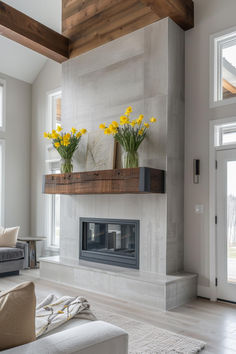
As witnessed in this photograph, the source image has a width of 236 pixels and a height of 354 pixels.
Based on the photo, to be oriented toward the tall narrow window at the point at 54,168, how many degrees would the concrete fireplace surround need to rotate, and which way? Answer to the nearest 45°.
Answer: approximately 90° to its right

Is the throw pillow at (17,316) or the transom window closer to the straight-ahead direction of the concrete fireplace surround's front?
the throw pillow

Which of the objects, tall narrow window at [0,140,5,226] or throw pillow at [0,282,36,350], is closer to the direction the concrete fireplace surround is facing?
the throw pillow

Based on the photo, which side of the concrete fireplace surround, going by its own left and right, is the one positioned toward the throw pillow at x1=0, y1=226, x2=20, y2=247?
right

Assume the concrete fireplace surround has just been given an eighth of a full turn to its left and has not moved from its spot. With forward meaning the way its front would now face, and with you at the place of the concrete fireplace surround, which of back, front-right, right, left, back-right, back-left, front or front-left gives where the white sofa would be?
front

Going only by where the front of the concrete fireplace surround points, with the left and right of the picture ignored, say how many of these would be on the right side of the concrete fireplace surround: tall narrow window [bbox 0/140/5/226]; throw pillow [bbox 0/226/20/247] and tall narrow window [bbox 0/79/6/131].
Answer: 3

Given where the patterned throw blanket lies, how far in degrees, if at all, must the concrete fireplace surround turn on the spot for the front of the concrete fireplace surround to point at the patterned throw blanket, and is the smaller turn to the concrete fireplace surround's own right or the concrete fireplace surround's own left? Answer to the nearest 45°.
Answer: approximately 45° to the concrete fireplace surround's own left

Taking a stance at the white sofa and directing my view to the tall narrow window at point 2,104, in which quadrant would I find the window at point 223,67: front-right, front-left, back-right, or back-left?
front-right

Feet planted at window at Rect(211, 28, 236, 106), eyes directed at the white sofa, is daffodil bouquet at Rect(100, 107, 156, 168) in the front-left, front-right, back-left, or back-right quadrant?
front-right
